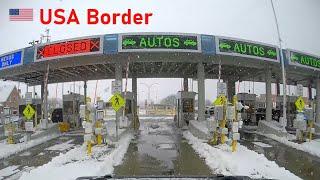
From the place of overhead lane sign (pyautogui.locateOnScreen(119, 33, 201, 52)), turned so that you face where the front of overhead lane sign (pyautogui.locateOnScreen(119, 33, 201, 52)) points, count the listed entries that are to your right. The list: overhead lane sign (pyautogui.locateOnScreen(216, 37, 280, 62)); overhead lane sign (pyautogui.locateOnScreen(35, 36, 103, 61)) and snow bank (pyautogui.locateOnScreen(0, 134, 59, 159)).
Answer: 2

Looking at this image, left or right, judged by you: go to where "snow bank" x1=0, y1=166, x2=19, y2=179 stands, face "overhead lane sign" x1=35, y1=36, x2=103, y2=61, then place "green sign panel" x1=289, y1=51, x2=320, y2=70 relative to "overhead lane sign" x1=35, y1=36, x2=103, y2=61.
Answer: right

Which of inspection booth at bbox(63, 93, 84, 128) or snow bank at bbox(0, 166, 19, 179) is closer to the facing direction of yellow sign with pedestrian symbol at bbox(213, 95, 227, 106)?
the snow bank

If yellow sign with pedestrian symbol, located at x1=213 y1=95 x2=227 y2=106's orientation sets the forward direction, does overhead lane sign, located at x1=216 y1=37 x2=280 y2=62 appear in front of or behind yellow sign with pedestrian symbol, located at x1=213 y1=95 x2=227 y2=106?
behind

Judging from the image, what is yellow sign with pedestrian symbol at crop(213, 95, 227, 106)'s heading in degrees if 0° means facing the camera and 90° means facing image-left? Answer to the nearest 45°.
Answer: approximately 0°

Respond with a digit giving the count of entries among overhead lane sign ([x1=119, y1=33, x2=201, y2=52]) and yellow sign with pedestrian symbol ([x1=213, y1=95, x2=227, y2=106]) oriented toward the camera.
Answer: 2

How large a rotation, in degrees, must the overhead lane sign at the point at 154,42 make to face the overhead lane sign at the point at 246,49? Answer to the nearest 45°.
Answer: approximately 90° to its left

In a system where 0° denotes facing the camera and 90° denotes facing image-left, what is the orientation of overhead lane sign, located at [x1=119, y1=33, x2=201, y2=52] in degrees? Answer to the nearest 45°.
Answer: approximately 0°

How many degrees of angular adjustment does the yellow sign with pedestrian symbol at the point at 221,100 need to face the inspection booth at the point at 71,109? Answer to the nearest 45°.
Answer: approximately 135° to its right

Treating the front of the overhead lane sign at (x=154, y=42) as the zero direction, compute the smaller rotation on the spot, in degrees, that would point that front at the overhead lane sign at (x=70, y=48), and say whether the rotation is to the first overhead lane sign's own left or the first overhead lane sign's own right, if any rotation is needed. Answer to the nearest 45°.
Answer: approximately 90° to the first overhead lane sign's own right

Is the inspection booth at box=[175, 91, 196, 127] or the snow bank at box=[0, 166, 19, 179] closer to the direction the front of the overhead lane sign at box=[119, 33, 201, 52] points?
the snow bank
